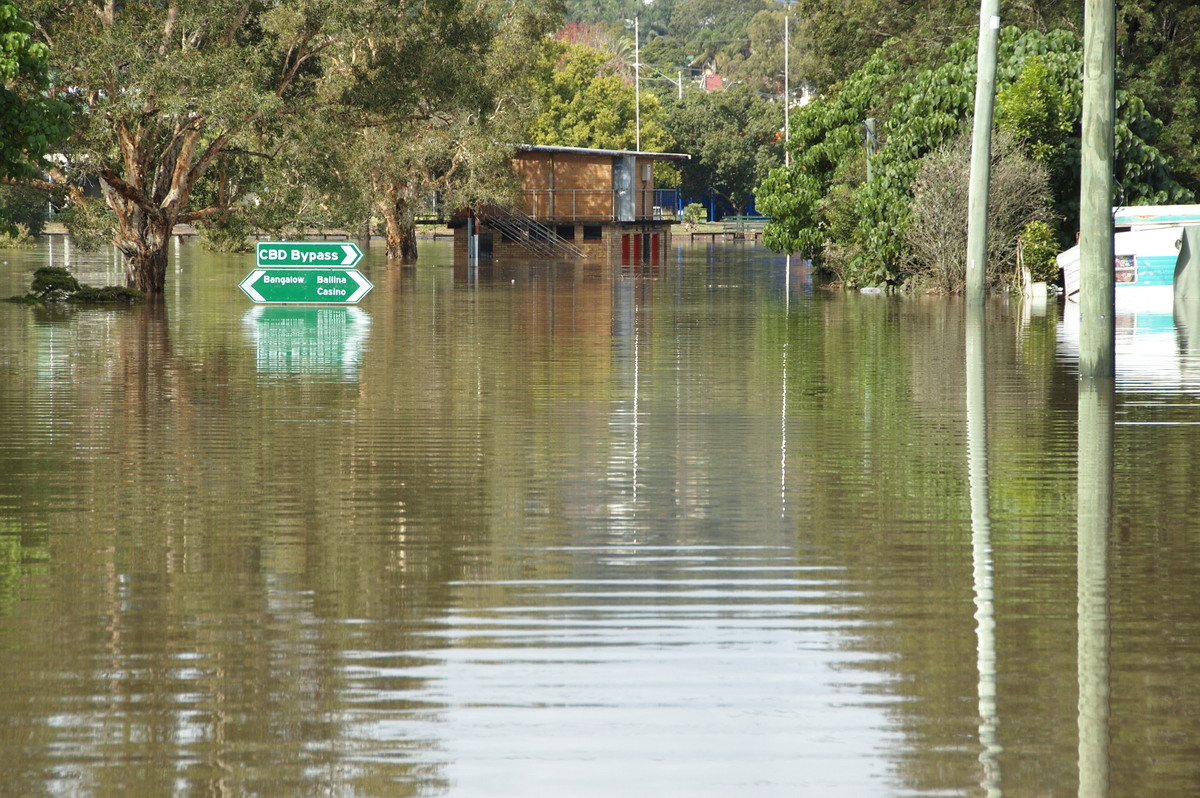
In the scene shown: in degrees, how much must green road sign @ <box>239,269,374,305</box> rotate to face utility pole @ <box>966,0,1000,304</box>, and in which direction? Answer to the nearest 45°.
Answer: approximately 45° to its left

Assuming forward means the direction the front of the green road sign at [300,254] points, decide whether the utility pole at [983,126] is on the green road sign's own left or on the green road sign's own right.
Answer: on the green road sign's own left

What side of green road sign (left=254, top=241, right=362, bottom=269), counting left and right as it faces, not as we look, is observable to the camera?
front

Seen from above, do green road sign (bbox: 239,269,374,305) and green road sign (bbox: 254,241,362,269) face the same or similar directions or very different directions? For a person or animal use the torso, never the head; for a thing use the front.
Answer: same or similar directions

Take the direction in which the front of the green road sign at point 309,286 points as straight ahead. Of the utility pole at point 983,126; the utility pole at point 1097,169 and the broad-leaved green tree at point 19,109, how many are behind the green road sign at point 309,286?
0

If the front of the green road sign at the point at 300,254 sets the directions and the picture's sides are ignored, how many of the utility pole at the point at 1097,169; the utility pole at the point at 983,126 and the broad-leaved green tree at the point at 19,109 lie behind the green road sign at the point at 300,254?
0

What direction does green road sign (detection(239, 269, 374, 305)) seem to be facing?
toward the camera

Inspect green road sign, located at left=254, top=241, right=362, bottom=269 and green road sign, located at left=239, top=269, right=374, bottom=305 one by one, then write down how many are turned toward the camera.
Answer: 2

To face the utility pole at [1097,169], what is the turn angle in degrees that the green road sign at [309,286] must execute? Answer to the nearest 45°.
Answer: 0° — it already faces it
